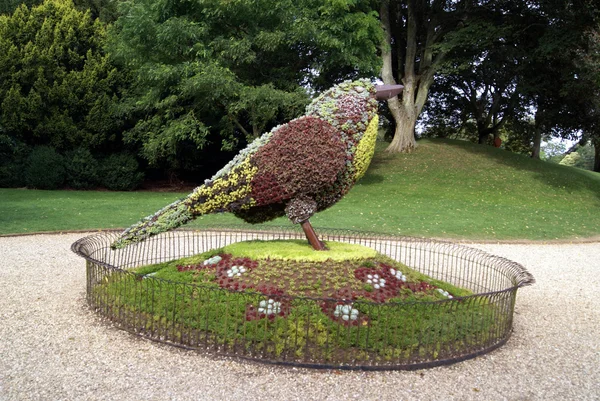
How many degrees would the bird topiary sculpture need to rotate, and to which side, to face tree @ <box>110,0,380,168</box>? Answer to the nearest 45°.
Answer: approximately 90° to its left

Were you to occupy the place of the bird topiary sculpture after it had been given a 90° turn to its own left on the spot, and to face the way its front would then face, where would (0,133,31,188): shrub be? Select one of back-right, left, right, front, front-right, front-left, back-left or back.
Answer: front-left

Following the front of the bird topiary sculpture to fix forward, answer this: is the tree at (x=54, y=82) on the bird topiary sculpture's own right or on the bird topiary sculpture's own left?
on the bird topiary sculpture's own left

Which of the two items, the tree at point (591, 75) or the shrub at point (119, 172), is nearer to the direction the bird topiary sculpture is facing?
the tree

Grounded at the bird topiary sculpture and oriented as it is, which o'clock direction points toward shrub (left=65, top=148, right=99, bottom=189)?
The shrub is roughly at 8 o'clock from the bird topiary sculpture.

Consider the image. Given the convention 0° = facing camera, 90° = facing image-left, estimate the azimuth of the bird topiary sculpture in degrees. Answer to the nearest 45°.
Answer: approximately 270°

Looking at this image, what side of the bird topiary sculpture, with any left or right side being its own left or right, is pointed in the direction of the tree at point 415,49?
left
